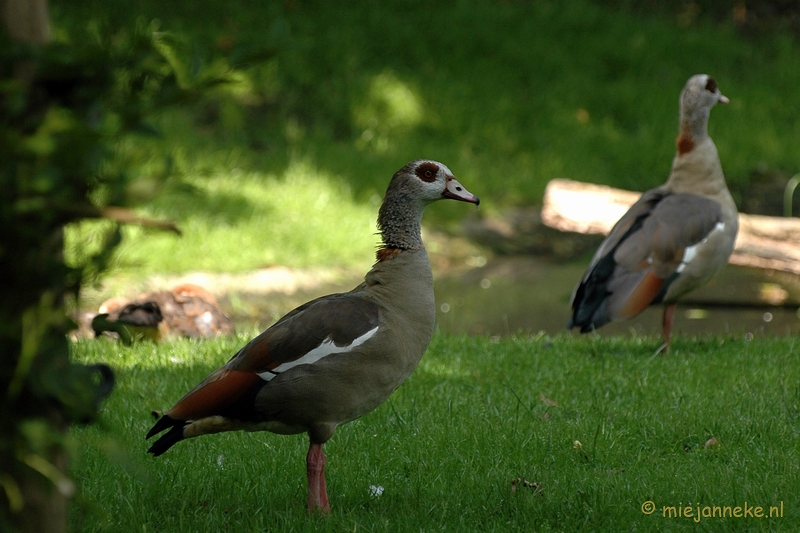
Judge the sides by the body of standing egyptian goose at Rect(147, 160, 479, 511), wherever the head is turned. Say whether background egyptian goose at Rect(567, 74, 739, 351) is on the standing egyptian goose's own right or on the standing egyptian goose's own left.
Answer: on the standing egyptian goose's own left

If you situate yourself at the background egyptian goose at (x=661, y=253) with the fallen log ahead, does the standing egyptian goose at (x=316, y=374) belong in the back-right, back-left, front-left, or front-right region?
back-left

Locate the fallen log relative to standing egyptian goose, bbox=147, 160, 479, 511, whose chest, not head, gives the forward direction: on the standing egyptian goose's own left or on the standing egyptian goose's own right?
on the standing egyptian goose's own left

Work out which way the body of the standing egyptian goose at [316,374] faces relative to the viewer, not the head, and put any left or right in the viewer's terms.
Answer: facing to the right of the viewer

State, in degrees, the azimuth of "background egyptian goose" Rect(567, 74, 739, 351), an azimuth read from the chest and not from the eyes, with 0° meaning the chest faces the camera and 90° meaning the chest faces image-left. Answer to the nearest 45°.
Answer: approximately 225°

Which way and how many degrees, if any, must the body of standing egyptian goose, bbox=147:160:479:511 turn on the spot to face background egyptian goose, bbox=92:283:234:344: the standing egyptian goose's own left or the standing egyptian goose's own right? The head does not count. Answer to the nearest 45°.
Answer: approximately 90° to the standing egyptian goose's own left

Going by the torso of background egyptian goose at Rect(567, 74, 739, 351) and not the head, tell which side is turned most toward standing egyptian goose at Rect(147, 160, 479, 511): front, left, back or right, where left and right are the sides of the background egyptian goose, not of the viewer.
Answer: back
